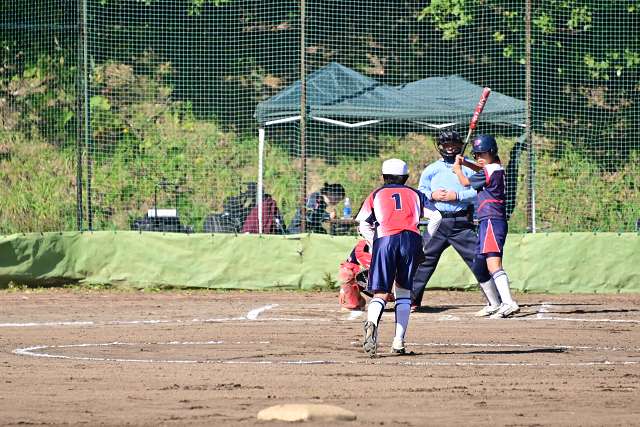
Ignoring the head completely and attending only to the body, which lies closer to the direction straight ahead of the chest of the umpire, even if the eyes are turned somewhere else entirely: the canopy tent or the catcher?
the catcher

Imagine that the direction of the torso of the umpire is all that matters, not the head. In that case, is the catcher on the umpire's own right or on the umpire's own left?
on the umpire's own right

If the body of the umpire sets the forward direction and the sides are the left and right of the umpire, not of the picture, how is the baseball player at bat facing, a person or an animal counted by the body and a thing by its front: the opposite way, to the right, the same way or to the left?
to the right

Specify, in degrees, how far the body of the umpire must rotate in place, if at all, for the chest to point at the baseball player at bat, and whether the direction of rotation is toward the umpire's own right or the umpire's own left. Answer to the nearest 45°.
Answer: approximately 45° to the umpire's own left

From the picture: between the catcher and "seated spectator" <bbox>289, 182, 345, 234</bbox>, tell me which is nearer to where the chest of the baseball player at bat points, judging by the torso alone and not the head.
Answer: the catcher

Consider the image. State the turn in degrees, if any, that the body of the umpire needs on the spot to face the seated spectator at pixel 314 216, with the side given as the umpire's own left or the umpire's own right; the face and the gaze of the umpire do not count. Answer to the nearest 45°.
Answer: approximately 135° to the umpire's own right

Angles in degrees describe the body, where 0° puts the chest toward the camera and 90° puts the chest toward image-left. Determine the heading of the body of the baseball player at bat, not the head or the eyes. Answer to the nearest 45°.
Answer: approximately 90°
